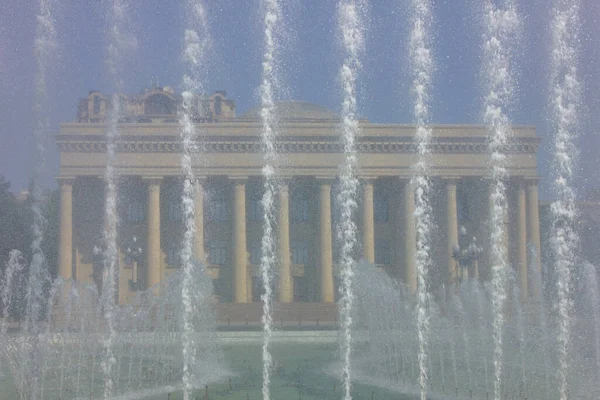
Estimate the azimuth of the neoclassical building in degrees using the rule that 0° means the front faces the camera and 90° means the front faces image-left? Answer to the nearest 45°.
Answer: approximately 0°

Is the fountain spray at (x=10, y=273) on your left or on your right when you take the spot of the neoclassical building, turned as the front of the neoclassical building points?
on your right
